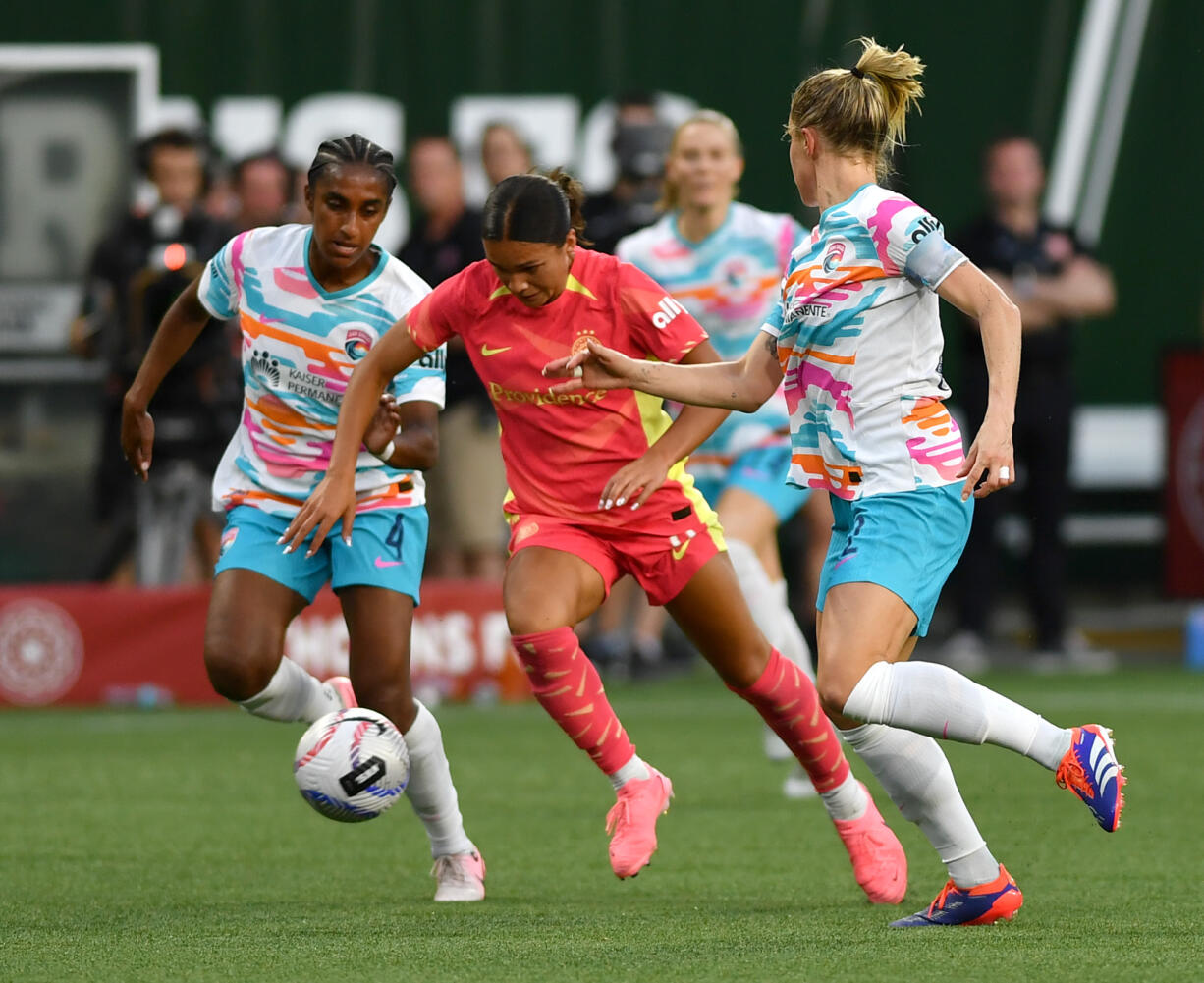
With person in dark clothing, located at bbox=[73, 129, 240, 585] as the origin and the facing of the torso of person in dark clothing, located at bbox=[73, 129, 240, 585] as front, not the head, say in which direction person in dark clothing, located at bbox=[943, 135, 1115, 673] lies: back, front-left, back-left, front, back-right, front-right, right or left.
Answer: left

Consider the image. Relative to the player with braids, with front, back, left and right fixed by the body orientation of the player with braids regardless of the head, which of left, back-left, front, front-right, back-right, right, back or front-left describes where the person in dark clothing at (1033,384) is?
back-left

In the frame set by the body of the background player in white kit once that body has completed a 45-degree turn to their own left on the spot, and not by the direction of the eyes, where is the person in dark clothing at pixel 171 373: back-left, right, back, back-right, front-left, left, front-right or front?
back

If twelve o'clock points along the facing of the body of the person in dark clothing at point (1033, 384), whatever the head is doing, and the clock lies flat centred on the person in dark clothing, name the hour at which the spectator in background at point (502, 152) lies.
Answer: The spectator in background is roughly at 2 o'clock from the person in dark clothing.

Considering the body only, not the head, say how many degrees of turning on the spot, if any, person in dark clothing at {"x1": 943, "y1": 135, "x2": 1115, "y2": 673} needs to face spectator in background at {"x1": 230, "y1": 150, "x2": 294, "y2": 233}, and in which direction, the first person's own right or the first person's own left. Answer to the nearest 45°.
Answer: approximately 45° to the first person's own right

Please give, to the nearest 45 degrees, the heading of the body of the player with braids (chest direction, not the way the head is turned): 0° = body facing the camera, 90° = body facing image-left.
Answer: approximately 0°

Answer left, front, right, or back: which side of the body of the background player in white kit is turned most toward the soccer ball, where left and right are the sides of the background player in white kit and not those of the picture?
front
